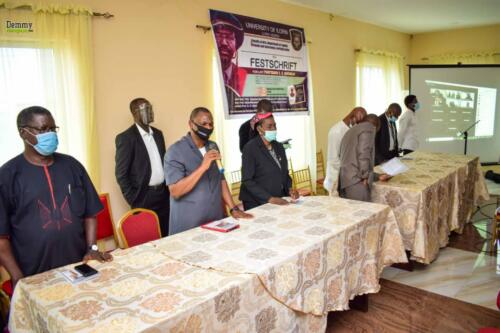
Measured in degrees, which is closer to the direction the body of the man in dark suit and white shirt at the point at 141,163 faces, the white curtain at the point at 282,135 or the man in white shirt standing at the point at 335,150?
the man in white shirt standing

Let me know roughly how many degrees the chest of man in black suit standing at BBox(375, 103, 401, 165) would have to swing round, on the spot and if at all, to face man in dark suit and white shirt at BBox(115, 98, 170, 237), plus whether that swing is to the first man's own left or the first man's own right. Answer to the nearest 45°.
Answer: approximately 90° to the first man's own right

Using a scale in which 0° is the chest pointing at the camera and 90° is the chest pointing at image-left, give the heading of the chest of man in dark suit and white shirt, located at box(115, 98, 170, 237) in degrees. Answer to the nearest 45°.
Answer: approximately 315°

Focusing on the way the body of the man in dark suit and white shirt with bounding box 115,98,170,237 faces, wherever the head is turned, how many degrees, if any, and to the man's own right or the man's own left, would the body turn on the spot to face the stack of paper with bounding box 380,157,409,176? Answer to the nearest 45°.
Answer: approximately 45° to the man's own left

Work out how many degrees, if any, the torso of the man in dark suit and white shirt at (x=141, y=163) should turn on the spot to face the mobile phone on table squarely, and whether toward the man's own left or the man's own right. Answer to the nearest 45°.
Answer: approximately 45° to the man's own right

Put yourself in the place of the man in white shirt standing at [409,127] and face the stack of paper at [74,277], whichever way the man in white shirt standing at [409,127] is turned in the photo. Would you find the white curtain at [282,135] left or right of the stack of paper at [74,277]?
right

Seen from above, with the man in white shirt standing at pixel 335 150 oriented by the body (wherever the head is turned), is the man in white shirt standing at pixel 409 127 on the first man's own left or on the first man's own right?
on the first man's own left

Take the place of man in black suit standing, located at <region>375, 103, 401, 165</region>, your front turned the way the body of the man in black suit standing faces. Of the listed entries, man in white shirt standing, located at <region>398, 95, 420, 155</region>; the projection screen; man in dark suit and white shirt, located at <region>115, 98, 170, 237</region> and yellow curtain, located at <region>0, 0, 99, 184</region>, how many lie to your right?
2
